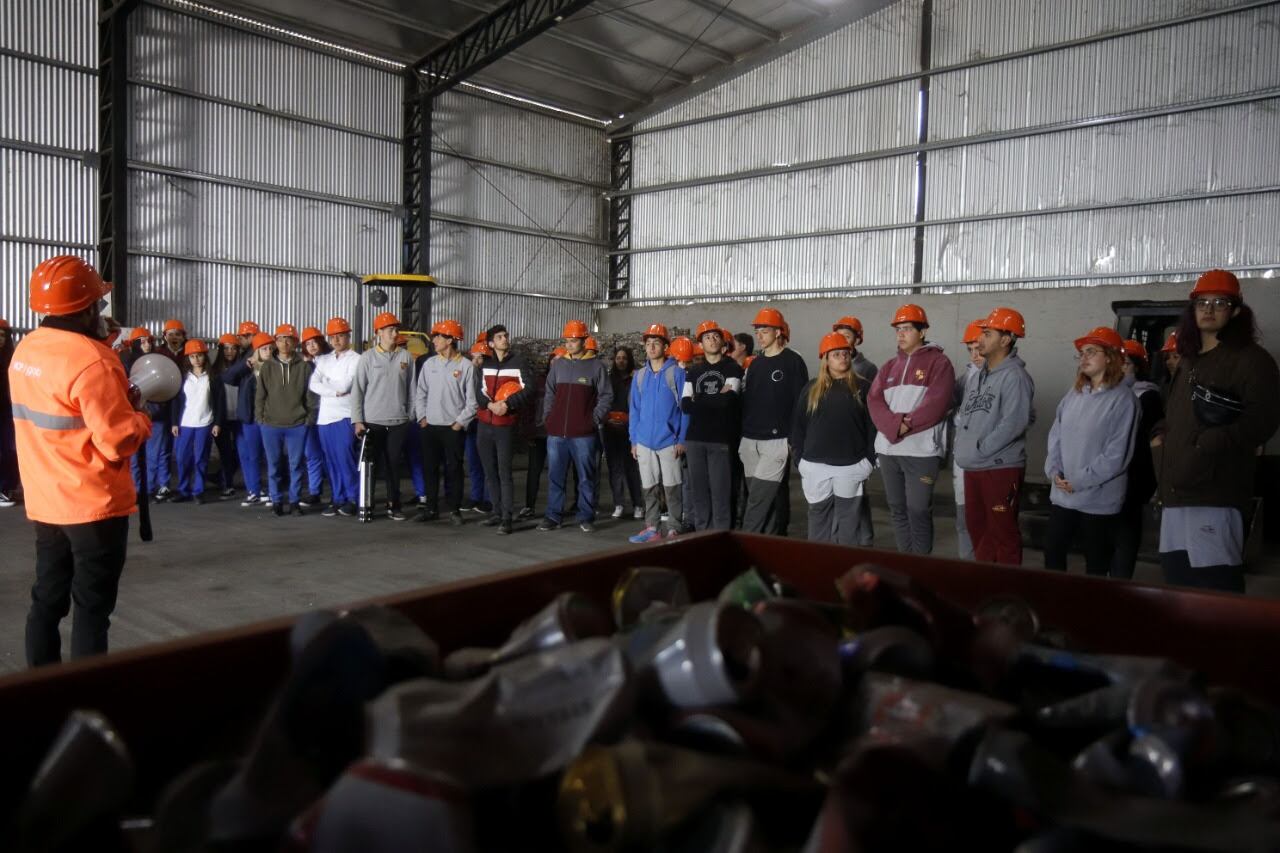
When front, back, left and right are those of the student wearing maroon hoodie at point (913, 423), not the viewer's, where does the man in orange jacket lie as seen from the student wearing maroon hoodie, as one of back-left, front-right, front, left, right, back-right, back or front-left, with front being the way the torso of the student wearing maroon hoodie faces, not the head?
front

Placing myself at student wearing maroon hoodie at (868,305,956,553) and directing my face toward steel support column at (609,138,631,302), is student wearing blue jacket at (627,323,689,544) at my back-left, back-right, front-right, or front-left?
front-left

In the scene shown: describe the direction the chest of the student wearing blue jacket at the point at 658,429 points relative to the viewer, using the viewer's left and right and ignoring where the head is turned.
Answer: facing the viewer and to the left of the viewer

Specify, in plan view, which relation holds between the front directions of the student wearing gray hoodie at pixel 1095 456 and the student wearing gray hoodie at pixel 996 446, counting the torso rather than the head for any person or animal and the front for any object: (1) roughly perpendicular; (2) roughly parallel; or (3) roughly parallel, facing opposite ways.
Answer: roughly parallel

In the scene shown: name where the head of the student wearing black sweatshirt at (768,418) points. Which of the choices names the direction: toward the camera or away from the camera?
toward the camera

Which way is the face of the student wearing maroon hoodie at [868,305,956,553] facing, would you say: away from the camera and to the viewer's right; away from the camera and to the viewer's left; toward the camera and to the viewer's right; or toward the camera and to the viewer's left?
toward the camera and to the viewer's left

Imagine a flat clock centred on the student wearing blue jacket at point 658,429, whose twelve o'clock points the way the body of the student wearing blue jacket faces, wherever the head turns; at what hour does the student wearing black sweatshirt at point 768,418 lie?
The student wearing black sweatshirt is roughly at 9 o'clock from the student wearing blue jacket.

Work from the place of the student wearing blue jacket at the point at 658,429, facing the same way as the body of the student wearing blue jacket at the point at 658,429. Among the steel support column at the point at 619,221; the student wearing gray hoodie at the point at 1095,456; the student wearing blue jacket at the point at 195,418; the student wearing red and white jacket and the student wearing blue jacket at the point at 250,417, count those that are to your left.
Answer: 1

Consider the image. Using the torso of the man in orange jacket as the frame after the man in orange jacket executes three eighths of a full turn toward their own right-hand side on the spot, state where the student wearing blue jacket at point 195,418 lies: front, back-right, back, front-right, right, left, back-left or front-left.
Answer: back

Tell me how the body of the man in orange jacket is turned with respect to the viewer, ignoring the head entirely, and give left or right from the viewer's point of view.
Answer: facing away from the viewer and to the right of the viewer

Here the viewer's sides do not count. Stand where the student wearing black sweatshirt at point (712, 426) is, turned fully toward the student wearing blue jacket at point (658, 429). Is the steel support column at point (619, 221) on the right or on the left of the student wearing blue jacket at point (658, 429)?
right

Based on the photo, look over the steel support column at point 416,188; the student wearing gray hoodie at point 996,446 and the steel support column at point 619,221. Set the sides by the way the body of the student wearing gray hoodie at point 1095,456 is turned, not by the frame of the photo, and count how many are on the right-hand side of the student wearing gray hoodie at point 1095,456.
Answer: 3

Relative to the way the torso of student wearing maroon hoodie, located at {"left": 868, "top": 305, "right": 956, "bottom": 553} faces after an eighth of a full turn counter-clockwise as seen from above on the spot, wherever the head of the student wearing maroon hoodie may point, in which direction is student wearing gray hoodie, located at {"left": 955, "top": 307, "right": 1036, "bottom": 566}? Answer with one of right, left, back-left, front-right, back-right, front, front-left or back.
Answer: front-left

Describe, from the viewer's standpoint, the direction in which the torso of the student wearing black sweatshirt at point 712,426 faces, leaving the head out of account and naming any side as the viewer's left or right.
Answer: facing the viewer

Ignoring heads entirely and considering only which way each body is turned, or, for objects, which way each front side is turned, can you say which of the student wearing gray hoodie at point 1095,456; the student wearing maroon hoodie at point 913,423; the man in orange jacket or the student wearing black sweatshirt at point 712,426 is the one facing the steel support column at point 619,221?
the man in orange jacket

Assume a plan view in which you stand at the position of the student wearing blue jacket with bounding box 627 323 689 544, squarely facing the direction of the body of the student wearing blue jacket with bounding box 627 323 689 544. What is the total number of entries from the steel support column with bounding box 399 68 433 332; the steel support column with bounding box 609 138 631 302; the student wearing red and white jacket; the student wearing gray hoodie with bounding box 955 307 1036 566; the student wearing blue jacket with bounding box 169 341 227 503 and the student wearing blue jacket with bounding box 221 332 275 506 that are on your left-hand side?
1
